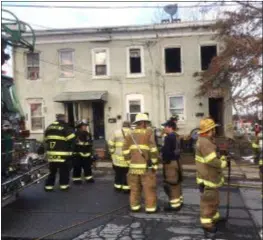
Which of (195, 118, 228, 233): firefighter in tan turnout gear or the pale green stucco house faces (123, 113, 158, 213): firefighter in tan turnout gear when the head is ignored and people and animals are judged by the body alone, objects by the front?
the pale green stucco house

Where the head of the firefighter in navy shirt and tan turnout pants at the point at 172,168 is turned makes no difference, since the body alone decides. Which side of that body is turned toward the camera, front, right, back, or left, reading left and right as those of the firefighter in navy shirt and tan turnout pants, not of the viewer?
left

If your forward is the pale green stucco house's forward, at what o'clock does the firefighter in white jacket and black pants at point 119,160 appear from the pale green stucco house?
The firefighter in white jacket and black pants is roughly at 12 o'clock from the pale green stucco house.

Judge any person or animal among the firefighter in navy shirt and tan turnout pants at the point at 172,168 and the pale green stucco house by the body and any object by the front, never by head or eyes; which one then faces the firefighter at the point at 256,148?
the pale green stucco house

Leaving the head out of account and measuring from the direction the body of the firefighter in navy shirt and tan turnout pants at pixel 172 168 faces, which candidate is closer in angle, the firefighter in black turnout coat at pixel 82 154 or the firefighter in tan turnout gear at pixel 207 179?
the firefighter in black turnout coat

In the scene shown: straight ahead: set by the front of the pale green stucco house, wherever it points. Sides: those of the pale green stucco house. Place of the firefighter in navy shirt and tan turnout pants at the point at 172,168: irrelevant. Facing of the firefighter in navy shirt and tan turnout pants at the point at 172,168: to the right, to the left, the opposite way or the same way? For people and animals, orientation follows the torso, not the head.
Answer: to the right
